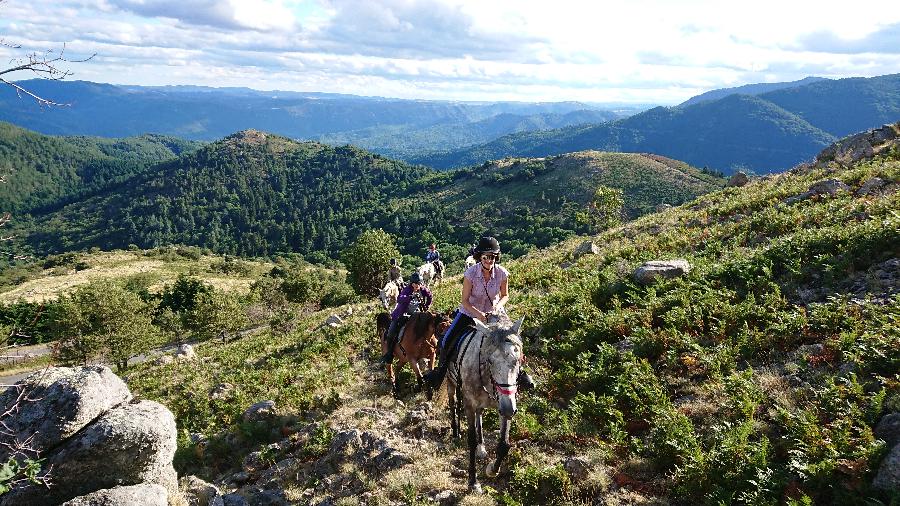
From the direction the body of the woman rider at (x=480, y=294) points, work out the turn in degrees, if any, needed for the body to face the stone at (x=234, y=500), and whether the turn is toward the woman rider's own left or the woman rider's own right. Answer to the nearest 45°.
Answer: approximately 90° to the woman rider's own right

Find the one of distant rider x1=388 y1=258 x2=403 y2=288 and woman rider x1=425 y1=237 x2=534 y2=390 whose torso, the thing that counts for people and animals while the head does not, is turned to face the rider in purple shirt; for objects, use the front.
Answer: the distant rider

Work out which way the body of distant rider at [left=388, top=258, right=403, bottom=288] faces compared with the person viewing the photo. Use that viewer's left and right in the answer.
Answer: facing the viewer

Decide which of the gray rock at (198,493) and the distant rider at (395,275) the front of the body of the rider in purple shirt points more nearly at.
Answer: the gray rock

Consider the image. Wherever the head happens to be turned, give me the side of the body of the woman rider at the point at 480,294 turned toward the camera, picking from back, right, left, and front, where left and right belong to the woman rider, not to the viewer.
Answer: front

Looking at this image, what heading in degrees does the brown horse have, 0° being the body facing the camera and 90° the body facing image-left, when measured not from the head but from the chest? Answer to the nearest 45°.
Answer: approximately 315°

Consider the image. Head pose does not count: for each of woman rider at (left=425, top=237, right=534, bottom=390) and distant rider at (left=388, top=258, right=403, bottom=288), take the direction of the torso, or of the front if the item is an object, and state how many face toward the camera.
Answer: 2
